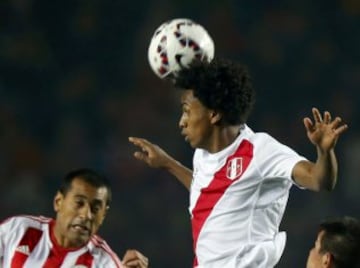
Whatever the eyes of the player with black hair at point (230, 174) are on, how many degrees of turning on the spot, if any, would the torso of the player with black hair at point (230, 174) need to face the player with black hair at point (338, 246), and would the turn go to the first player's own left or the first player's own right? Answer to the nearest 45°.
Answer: approximately 90° to the first player's own left

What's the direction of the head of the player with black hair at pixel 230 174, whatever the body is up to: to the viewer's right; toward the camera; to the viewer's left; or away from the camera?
to the viewer's left

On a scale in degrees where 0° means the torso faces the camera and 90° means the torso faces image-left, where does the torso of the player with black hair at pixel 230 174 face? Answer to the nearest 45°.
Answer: approximately 45°
